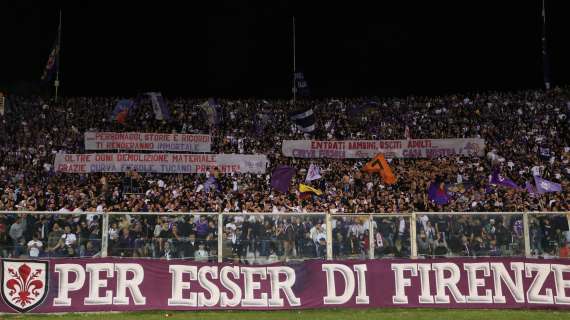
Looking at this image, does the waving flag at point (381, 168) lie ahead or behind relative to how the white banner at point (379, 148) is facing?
ahead

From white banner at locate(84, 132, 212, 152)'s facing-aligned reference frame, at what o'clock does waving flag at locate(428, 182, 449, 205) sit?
The waving flag is roughly at 10 o'clock from the white banner.

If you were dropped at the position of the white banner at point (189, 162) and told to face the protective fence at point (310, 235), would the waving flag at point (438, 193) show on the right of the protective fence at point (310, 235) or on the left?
left

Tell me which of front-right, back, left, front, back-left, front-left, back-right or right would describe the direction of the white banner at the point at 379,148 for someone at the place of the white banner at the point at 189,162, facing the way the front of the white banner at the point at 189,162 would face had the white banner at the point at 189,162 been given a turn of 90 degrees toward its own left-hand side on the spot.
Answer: front

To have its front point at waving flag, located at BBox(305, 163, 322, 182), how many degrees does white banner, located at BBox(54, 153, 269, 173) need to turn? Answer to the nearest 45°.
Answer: approximately 45° to its left

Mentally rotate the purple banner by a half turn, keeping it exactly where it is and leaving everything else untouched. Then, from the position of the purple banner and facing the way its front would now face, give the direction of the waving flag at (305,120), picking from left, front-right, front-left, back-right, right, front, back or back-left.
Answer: front

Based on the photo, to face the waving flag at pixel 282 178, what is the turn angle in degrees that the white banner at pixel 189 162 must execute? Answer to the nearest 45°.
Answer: approximately 45° to its left

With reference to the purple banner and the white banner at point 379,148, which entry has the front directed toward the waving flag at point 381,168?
the white banner

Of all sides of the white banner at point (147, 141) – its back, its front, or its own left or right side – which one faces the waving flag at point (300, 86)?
left

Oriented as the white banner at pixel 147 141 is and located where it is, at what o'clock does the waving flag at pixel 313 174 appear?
The waving flag is roughly at 10 o'clock from the white banner.

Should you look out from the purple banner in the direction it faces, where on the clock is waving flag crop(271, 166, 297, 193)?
The waving flag is roughly at 6 o'clock from the purple banner.

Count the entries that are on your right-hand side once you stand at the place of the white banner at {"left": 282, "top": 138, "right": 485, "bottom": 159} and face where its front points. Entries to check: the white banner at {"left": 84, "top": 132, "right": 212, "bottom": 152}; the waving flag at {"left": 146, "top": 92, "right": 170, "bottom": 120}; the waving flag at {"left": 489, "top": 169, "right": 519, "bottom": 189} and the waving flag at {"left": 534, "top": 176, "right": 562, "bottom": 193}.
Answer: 2

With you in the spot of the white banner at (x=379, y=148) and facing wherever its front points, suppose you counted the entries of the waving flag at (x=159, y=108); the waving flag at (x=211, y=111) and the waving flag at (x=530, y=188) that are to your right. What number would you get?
2
